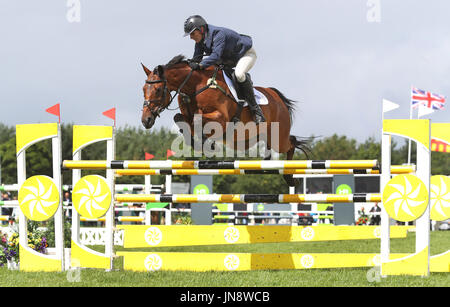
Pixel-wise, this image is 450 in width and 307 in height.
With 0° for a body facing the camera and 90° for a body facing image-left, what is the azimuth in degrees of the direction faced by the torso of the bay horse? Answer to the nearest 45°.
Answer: approximately 45°

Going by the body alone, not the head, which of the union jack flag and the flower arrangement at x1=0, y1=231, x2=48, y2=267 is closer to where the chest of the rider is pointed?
the flower arrangement

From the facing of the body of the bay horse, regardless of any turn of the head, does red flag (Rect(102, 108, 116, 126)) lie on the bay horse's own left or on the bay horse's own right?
on the bay horse's own right

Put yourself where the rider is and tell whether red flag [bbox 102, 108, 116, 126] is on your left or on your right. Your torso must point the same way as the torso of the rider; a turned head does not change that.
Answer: on your right

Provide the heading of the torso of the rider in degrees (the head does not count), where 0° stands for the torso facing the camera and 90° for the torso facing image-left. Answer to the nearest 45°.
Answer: approximately 45°

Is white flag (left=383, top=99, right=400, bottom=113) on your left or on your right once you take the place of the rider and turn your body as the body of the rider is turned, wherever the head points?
on your left

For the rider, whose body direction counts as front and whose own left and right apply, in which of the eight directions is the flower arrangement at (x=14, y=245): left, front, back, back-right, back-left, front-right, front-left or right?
front-right

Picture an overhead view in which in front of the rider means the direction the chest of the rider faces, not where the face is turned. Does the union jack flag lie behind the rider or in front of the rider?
behind
